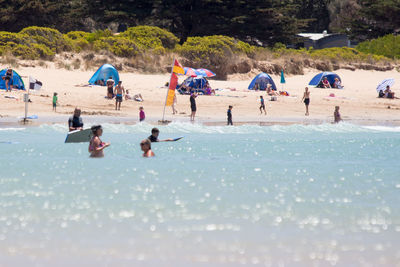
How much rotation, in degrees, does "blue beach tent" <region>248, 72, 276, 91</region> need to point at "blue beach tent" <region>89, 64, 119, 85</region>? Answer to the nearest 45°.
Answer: approximately 45° to its right

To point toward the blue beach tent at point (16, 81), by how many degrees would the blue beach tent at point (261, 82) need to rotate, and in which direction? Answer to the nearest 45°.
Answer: approximately 45° to its right

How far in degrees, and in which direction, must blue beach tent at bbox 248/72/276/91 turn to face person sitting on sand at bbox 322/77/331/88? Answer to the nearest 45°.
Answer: approximately 135° to its left

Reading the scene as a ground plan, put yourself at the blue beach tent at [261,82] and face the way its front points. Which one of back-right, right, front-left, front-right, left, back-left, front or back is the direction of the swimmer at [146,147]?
front

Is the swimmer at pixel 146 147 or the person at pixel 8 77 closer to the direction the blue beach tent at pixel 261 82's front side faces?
the swimmer

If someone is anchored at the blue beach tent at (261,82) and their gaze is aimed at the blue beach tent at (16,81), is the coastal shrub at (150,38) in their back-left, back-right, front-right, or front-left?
front-right

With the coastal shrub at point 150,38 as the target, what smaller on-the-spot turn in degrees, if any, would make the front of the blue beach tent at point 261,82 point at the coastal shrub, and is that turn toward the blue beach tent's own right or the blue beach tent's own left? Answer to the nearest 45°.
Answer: approximately 135° to the blue beach tent's own right

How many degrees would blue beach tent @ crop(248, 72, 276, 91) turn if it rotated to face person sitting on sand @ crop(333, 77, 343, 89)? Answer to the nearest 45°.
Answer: approximately 135° to its left

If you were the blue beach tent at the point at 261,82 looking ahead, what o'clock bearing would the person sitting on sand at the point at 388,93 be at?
The person sitting on sand is roughly at 9 o'clock from the blue beach tent.

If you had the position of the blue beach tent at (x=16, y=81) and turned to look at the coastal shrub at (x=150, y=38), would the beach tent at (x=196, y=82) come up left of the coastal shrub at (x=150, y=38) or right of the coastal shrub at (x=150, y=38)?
right

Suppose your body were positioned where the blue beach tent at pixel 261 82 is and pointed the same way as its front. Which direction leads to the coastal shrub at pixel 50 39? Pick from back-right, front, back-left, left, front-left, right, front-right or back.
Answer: right

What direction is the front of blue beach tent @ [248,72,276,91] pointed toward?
toward the camera

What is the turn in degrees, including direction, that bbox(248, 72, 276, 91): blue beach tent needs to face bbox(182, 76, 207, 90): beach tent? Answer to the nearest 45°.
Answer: approximately 45° to its right
